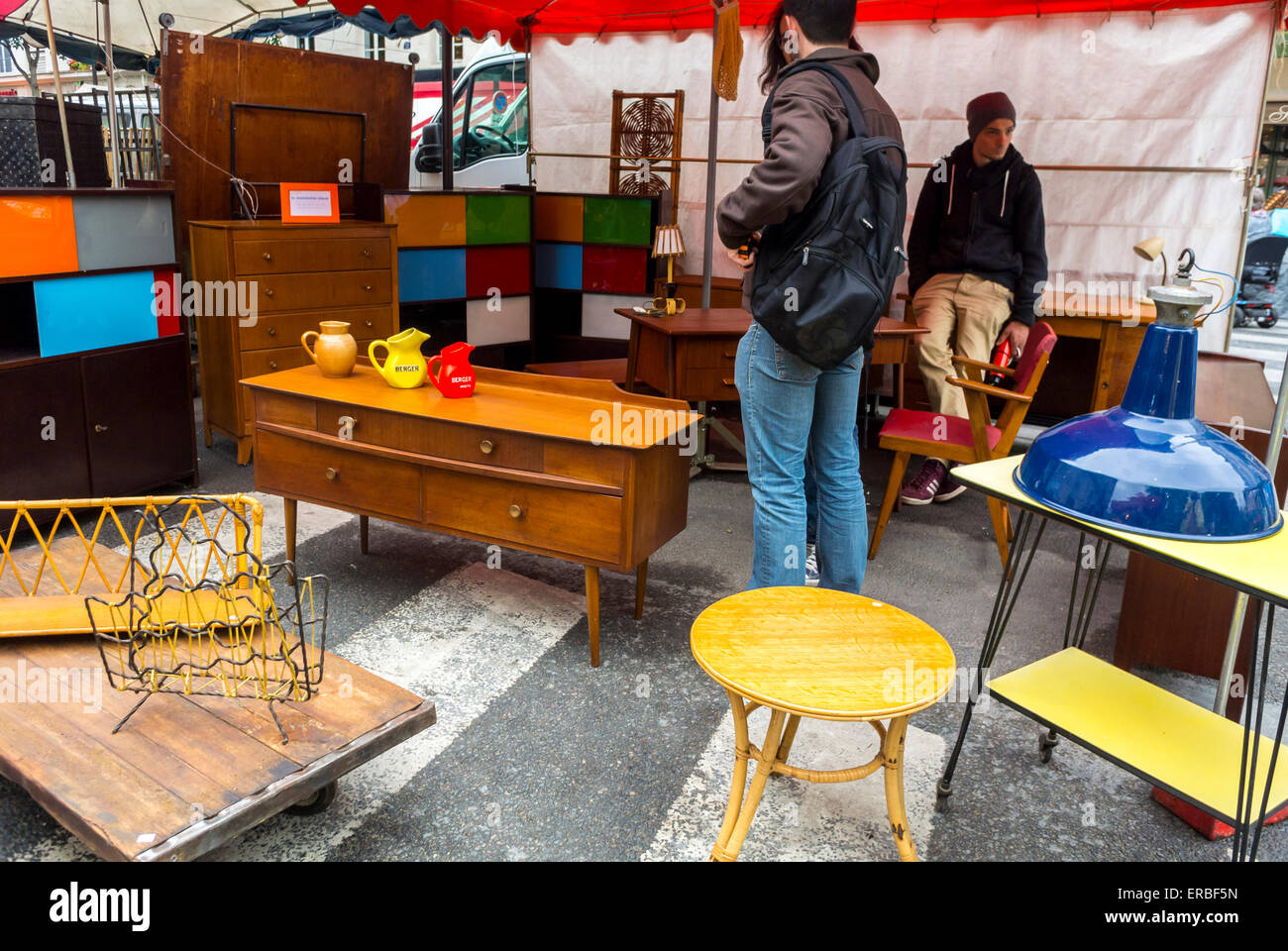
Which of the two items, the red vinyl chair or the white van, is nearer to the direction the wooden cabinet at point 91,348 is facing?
the red vinyl chair

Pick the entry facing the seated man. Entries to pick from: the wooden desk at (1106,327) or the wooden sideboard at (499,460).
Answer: the wooden desk

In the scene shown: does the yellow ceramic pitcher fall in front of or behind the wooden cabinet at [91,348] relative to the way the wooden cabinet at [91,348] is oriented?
in front

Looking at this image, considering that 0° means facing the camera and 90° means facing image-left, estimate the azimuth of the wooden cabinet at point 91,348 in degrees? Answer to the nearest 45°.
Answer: approximately 315°

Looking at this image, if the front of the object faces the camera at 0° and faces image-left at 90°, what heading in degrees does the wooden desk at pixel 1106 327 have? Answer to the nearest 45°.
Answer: approximately 45°
